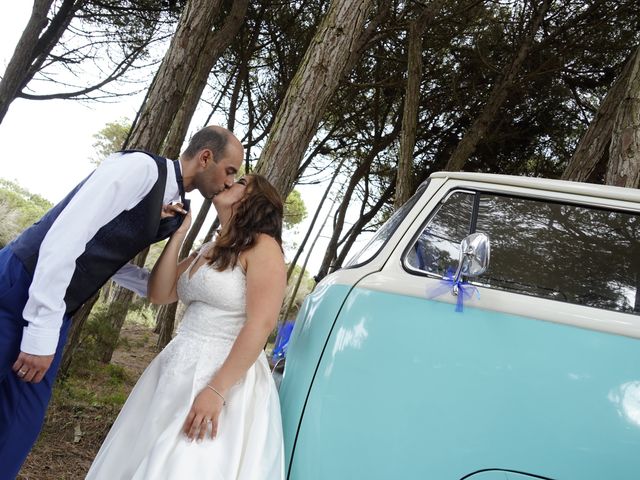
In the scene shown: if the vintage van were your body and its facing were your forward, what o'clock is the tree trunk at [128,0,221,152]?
The tree trunk is roughly at 1 o'clock from the vintage van.

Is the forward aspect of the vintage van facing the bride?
yes

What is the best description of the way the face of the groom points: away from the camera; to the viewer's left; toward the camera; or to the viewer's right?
to the viewer's right

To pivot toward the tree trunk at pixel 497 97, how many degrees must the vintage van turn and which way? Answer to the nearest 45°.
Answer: approximately 90° to its right

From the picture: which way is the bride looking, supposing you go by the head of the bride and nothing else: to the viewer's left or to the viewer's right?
to the viewer's left

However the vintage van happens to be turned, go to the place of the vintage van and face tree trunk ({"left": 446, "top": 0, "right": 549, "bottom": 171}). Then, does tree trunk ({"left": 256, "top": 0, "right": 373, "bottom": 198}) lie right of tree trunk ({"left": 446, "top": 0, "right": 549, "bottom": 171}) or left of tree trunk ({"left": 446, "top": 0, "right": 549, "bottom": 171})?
left

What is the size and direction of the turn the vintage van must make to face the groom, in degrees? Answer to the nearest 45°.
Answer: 0° — it already faces them

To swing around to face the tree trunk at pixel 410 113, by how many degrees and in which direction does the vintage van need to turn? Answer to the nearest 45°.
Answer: approximately 90° to its right

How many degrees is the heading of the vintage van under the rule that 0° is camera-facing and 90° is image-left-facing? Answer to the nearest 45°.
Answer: approximately 90°
